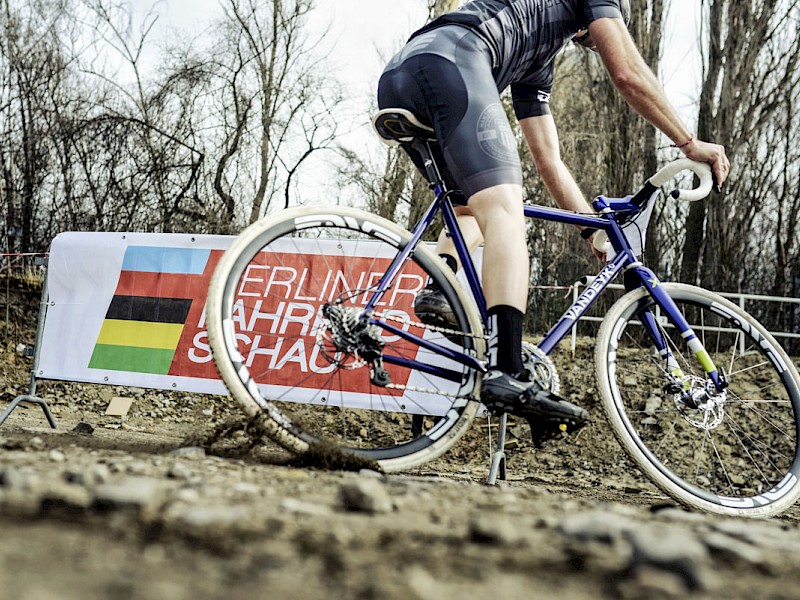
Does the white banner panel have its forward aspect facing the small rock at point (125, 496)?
yes

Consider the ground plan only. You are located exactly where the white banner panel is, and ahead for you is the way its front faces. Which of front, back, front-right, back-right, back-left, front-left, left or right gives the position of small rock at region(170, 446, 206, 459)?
front

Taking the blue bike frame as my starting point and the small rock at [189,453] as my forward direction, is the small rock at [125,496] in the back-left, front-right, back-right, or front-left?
front-left

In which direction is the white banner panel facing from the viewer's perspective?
toward the camera

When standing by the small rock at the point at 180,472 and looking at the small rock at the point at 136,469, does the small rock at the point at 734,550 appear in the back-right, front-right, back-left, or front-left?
back-left

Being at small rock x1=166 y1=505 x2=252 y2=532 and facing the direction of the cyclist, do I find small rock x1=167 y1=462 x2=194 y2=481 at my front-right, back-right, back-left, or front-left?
front-left

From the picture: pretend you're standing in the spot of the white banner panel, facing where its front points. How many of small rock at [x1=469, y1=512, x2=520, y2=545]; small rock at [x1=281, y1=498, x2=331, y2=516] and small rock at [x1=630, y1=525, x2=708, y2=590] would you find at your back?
0

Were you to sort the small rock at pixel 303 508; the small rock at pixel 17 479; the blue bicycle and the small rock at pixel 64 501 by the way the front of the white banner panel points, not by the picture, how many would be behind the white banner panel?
0

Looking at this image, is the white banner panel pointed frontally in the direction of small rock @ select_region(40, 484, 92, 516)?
yes

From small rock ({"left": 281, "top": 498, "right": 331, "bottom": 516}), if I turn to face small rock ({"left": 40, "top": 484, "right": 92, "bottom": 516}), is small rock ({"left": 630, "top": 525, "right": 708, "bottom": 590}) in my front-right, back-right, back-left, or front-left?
back-left

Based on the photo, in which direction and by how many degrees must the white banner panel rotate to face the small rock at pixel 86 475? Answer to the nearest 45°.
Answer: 0° — it already faces it

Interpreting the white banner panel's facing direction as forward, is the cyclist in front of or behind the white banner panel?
in front

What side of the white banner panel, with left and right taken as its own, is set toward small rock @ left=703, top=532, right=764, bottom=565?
front

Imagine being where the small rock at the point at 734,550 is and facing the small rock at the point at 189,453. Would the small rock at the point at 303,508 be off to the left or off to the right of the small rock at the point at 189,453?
left

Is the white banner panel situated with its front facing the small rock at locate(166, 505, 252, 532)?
yes

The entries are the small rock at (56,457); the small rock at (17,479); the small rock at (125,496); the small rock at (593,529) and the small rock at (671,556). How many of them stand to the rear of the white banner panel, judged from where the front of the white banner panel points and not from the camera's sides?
0

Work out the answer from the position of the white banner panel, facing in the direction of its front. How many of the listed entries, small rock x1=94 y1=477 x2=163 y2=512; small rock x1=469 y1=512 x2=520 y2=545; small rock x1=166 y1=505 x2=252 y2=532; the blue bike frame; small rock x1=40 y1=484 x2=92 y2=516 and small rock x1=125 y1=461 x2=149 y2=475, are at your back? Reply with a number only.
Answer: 0

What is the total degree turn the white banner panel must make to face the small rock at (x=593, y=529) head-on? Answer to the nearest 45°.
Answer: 0° — it already faces it

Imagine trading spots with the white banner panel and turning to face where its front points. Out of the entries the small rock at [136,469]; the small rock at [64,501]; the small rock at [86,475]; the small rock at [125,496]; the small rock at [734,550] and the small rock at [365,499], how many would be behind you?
0

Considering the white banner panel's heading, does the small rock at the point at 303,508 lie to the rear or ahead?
ahead
